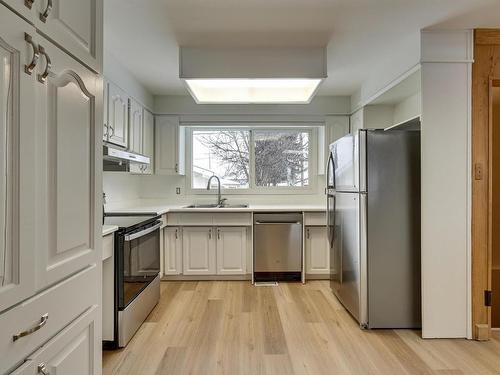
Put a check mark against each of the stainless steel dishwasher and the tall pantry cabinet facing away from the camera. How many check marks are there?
0

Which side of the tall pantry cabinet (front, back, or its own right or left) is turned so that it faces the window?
left

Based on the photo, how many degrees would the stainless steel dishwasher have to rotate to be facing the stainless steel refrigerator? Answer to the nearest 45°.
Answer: approximately 45° to its left

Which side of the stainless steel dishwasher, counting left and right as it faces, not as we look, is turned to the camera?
front

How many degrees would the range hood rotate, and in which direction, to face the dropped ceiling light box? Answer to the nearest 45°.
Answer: approximately 45° to its left

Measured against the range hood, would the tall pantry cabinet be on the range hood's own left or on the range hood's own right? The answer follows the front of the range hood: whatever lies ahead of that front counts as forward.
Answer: on the range hood's own right

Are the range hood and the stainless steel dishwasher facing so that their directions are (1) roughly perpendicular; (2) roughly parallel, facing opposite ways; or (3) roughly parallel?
roughly perpendicular

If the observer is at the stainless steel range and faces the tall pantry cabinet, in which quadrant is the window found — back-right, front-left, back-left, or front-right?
back-left

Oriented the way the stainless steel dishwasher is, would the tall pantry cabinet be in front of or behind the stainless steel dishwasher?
in front

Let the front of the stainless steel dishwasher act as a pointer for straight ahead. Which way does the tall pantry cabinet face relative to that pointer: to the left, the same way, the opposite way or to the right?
to the left

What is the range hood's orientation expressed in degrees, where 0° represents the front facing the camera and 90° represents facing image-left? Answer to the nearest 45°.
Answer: approximately 315°
